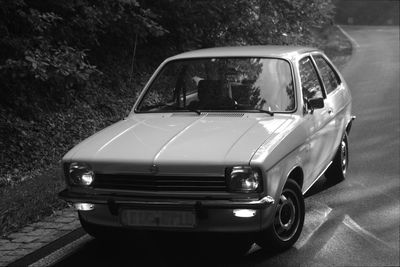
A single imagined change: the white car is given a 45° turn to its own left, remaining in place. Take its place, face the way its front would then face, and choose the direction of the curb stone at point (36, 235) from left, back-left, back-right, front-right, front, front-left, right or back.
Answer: right

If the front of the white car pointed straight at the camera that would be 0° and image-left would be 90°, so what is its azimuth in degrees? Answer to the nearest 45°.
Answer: approximately 45°
